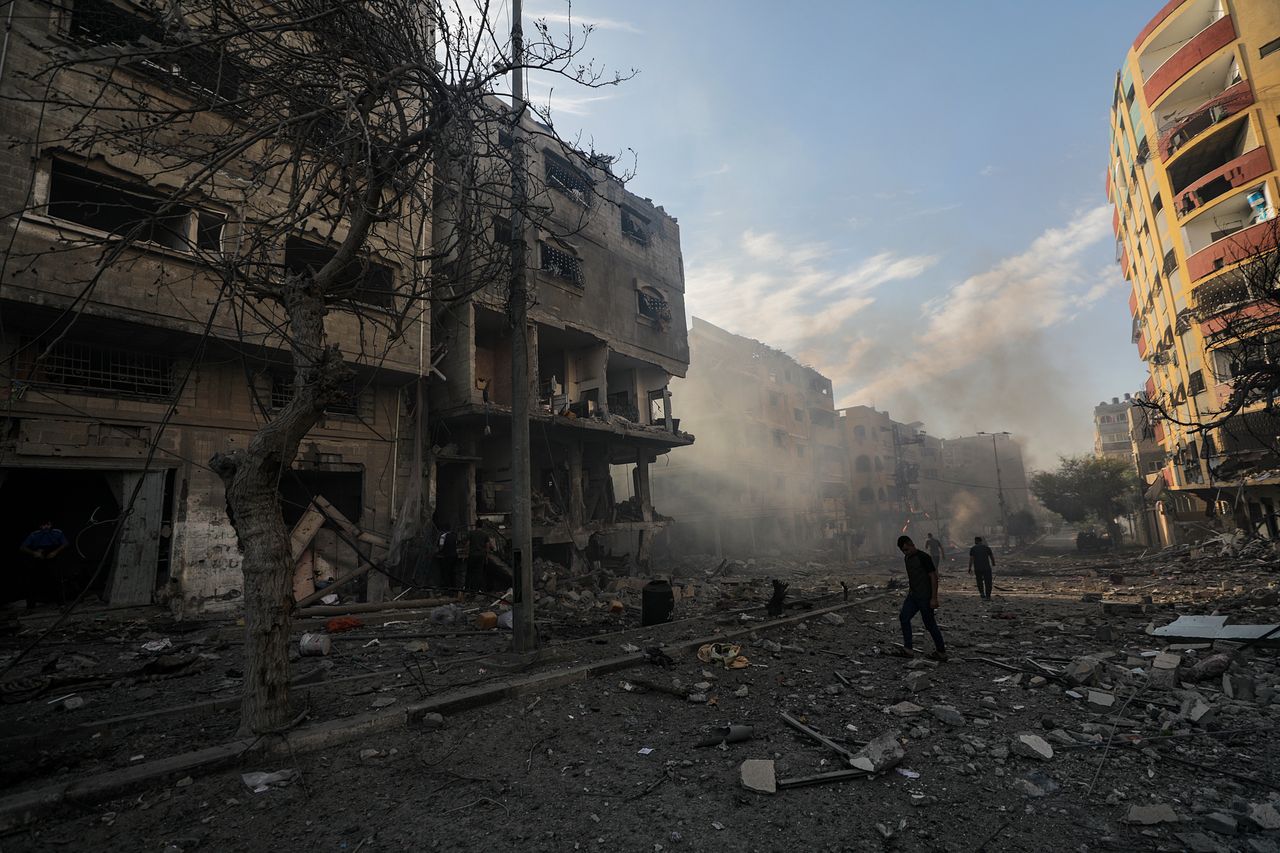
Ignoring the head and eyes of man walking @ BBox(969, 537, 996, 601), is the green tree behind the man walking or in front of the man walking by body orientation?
in front

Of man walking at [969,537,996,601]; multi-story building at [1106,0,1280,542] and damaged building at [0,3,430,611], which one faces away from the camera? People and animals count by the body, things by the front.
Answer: the man walking

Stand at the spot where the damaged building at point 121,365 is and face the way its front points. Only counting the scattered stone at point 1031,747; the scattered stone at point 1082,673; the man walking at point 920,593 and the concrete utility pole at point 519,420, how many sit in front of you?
4

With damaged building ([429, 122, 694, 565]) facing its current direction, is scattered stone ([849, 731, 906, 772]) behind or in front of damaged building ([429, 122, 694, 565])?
in front

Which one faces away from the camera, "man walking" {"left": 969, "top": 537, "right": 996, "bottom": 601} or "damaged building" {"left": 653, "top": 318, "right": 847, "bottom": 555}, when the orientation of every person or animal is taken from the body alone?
the man walking

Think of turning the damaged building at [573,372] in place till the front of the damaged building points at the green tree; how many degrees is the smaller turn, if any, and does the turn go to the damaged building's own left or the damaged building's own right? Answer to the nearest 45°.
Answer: approximately 90° to the damaged building's own left

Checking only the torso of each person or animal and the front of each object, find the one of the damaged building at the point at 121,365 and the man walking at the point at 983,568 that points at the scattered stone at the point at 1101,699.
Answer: the damaged building

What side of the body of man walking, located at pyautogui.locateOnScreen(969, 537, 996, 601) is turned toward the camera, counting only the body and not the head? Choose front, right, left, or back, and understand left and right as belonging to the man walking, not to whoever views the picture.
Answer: back

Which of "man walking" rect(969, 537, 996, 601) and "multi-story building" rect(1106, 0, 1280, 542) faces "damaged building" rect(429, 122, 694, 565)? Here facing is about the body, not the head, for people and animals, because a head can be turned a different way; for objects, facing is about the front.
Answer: the multi-story building

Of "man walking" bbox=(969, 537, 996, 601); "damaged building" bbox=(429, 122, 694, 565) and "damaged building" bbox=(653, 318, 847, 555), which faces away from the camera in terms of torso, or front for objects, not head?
the man walking

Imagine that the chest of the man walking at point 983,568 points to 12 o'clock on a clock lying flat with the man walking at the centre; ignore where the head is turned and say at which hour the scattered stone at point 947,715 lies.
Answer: The scattered stone is roughly at 6 o'clock from the man walking.

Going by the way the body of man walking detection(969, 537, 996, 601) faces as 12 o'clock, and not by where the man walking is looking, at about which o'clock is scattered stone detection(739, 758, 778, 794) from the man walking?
The scattered stone is roughly at 6 o'clock from the man walking.

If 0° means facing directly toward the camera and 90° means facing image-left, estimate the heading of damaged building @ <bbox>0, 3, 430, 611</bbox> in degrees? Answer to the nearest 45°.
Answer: approximately 315°

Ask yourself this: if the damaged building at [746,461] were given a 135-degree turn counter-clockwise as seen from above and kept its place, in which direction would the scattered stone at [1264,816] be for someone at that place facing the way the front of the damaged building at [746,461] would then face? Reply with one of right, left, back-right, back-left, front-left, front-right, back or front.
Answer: back

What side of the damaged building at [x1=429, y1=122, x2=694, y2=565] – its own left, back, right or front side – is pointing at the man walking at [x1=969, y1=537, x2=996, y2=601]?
front

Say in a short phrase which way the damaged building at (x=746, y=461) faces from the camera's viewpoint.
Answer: facing the viewer and to the right of the viewer

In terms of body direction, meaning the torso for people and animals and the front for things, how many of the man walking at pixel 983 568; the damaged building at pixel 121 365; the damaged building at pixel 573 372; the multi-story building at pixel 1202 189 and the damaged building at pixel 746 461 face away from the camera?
1

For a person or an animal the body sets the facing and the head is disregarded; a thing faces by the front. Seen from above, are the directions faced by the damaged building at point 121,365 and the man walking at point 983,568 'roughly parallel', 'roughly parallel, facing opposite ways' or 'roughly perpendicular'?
roughly perpendicular

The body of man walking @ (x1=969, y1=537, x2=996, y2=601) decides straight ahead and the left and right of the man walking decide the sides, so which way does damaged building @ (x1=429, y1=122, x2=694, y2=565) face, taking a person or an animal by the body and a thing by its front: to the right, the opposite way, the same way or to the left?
to the right

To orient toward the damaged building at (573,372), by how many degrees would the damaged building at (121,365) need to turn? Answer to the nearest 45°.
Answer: approximately 45° to its left

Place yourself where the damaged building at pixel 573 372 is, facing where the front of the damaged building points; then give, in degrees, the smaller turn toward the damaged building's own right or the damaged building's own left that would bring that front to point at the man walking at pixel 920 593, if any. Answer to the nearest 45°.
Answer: approximately 45° to the damaged building's own right
